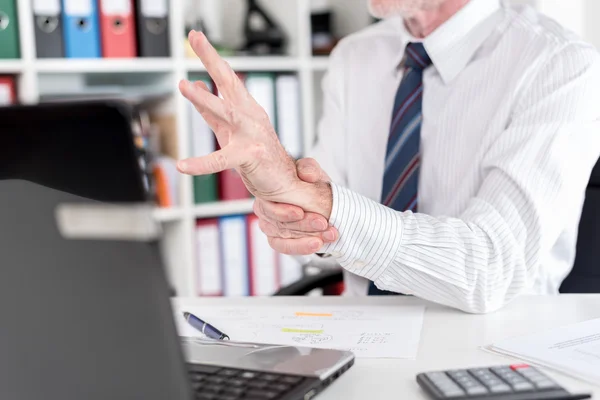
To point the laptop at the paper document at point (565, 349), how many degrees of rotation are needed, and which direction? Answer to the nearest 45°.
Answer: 0° — it already faces it

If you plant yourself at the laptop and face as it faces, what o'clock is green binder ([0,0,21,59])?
The green binder is roughly at 10 o'clock from the laptop.

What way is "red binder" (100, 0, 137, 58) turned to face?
toward the camera

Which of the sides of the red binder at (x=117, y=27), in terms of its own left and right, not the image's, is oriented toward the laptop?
front

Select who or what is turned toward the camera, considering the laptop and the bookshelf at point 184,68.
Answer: the bookshelf

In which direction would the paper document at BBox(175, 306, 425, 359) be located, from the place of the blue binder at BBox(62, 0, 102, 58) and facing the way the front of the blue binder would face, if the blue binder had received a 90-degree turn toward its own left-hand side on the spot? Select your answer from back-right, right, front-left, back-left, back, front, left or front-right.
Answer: right

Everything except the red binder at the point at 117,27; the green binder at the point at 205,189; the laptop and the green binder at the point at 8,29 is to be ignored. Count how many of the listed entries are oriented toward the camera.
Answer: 3

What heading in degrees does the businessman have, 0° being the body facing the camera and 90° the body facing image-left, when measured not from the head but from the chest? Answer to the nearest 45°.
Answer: approximately 45°

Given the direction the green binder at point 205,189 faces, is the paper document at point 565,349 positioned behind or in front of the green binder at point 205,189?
in front

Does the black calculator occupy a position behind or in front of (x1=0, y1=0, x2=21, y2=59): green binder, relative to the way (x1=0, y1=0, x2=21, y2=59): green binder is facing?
in front

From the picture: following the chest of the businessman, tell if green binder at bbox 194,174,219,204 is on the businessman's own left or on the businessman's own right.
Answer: on the businessman's own right

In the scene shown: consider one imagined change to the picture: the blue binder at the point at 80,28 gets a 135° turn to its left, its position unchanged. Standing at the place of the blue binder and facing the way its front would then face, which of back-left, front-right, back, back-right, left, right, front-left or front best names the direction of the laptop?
back-right

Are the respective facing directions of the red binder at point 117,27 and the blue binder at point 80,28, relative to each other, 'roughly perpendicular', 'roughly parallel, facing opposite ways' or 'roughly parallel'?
roughly parallel

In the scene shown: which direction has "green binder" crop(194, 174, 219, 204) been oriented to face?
toward the camera

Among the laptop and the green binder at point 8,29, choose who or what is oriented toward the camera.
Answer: the green binder

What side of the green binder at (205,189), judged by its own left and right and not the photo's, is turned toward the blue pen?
front

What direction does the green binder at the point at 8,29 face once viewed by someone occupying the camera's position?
facing the viewer

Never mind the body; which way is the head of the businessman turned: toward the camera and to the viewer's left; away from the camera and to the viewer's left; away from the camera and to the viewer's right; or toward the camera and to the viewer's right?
toward the camera and to the viewer's left
